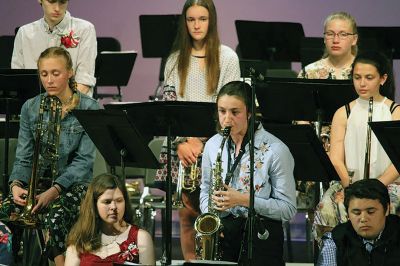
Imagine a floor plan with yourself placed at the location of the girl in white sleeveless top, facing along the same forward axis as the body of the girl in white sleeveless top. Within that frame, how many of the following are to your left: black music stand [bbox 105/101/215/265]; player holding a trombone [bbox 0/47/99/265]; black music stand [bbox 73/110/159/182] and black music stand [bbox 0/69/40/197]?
0

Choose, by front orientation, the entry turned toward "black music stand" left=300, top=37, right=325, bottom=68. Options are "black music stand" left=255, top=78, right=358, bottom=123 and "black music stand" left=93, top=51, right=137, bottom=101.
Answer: "black music stand" left=255, top=78, right=358, bottom=123

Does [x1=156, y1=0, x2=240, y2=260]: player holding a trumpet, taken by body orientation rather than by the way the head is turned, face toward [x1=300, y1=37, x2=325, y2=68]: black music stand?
no

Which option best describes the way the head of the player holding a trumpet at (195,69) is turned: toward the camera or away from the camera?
toward the camera

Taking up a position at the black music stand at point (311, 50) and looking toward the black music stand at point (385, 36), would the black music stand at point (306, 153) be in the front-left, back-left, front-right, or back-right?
back-right

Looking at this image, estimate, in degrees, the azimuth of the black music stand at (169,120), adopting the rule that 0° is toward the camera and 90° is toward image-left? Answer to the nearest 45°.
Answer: approximately 180°

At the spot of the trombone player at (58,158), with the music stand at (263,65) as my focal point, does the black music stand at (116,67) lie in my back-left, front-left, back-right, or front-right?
front-left

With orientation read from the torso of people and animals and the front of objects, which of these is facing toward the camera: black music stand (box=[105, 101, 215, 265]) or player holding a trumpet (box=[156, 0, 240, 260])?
the player holding a trumpet

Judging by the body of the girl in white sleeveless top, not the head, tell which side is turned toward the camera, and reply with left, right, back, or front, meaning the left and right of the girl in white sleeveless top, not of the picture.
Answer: front

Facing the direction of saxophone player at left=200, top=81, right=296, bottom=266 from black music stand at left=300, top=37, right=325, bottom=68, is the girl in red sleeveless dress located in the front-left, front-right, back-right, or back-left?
front-right

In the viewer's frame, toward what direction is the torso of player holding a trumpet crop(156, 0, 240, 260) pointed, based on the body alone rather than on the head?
toward the camera

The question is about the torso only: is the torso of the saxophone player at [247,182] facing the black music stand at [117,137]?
no

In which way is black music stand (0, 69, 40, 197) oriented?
away from the camera

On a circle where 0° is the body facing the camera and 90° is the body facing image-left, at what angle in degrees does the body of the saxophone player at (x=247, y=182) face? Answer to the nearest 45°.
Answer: approximately 45°

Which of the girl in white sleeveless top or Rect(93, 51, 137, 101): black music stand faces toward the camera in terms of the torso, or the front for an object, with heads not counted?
the girl in white sleeveless top

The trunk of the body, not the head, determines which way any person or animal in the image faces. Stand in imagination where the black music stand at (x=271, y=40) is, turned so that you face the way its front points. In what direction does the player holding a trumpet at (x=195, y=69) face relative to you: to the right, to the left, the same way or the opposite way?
the opposite way

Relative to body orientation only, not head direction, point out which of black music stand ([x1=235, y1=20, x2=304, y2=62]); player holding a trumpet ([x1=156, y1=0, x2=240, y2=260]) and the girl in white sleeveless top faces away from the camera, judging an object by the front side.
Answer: the black music stand

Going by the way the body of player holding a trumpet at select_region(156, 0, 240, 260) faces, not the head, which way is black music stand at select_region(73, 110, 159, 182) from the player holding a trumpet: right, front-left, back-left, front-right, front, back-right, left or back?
front-right

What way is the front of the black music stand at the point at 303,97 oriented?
away from the camera
